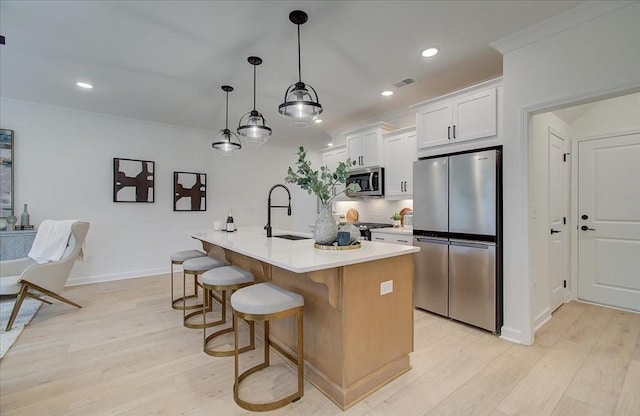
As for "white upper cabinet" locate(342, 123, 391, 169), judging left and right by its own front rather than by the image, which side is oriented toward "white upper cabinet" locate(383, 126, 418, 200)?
left

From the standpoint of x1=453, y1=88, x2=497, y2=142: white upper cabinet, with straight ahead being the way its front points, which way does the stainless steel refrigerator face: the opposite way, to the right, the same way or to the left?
the same way

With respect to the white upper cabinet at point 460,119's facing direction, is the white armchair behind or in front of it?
in front

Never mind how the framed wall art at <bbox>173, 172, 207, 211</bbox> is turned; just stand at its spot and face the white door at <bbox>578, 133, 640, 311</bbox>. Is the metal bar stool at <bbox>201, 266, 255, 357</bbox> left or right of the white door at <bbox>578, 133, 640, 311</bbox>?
right

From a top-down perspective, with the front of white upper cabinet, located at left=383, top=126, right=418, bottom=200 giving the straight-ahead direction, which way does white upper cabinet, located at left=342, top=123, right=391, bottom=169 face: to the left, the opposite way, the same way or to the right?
the same way

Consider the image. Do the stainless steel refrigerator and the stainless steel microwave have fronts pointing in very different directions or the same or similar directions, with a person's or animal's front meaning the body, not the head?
same or similar directions

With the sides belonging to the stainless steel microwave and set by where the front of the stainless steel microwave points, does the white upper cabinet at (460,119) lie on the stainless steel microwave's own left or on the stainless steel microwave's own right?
on the stainless steel microwave's own left

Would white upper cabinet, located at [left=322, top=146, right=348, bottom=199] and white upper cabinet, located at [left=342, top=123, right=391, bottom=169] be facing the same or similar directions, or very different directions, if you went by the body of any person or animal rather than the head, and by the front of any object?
same or similar directions

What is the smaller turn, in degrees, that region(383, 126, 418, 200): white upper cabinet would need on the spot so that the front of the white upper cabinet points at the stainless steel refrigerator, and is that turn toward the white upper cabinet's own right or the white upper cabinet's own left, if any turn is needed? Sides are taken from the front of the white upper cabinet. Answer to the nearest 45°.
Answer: approximately 90° to the white upper cabinet's own left

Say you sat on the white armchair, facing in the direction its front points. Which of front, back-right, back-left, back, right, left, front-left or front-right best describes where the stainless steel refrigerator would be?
left

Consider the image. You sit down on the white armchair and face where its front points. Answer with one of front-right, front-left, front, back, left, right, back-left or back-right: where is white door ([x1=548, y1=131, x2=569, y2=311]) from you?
left

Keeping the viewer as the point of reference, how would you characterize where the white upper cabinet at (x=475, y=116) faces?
facing the viewer and to the left of the viewer

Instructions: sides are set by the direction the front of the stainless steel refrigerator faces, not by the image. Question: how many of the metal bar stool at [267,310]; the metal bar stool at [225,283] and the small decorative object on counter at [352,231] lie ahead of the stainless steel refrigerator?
3

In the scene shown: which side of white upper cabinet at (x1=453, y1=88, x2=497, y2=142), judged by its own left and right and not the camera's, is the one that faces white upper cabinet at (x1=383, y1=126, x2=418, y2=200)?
right

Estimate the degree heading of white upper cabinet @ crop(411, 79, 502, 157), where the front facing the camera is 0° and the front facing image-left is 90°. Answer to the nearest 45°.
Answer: approximately 45°
